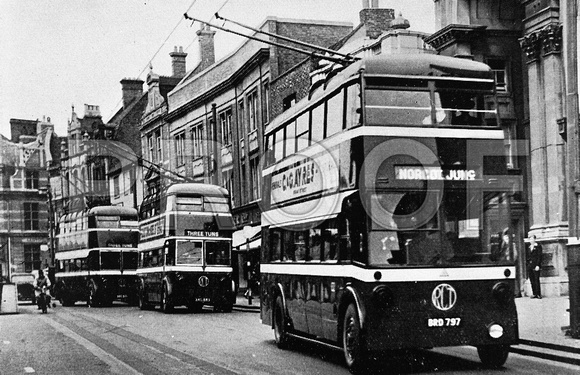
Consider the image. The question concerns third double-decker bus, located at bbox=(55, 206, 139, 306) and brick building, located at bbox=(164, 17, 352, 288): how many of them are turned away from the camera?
0

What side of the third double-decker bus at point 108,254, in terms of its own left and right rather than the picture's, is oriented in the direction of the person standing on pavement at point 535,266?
front

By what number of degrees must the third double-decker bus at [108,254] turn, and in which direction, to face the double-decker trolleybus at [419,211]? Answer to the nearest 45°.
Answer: approximately 45° to its right

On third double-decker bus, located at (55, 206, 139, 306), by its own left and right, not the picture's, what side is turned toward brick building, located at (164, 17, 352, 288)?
left

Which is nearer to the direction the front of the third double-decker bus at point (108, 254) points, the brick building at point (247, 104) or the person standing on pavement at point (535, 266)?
the person standing on pavement

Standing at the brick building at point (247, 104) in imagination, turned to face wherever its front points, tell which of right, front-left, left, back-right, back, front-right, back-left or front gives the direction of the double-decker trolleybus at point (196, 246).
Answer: front-left

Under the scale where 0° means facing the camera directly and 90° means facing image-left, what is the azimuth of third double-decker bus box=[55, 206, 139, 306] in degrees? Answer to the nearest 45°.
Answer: approximately 315°
